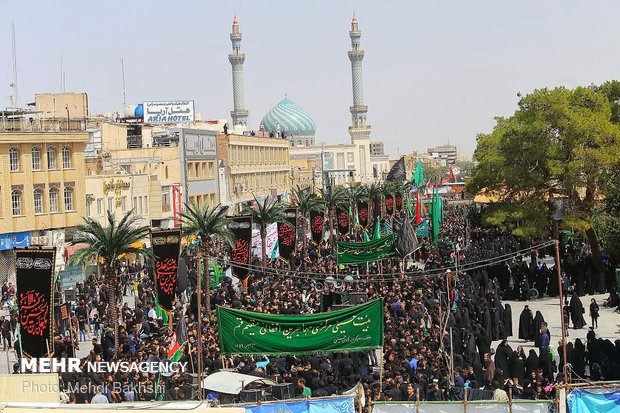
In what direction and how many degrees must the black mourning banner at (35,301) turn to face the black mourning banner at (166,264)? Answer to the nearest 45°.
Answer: approximately 135° to its left

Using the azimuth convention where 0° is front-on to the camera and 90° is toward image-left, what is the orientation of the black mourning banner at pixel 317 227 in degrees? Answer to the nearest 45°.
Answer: approximately 0°

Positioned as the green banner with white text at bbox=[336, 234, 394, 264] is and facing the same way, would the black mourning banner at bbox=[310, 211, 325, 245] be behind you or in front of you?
behind

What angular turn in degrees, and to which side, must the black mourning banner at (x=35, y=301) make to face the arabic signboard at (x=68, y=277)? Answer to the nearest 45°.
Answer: approximately 180°

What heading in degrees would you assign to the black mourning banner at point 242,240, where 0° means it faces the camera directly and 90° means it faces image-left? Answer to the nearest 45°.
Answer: approximately 0°

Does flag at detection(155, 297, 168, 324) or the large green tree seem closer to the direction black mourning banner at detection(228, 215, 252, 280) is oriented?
the flag

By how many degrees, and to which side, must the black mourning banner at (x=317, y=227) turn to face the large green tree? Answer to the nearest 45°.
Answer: approximately 45° to its left

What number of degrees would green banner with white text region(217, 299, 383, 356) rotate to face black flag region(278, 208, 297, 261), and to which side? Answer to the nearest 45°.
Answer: approximately 180°
